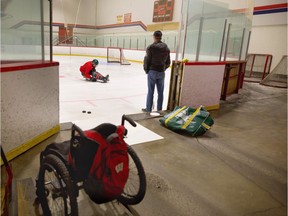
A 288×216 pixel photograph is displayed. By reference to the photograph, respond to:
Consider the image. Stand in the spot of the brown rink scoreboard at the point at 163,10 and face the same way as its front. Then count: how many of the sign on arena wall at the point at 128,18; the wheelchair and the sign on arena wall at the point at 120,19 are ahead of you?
1

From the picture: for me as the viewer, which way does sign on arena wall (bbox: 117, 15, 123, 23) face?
facing the viewer

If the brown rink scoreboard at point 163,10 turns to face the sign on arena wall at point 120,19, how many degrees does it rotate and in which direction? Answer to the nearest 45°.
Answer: approximately 135° to its right

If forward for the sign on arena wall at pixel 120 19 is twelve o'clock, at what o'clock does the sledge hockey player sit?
The sledge hockey player is roughly at 12 o'clock from the sign on arena wall.

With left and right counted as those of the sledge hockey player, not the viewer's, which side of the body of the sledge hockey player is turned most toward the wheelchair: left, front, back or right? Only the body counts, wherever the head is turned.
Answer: right

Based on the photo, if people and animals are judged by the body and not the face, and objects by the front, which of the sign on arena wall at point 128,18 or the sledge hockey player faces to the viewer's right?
the sledge hockey player

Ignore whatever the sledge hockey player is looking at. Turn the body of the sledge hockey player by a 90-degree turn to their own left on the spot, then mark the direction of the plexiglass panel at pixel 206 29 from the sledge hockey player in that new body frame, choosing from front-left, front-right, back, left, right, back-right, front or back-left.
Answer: back-right

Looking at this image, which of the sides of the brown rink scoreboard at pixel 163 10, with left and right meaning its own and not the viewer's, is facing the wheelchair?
front

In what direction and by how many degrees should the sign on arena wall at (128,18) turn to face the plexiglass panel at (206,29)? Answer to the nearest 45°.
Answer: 0° — it already faces it

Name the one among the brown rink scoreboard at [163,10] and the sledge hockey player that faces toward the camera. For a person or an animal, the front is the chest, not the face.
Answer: the brown rink scoreboard

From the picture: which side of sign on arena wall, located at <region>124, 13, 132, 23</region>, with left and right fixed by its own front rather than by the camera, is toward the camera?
front

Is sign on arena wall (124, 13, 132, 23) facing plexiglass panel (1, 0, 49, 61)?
yes

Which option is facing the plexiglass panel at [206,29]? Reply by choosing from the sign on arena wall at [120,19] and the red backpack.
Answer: the sign on arena wall

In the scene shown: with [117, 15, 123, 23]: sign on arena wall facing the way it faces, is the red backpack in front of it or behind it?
in front

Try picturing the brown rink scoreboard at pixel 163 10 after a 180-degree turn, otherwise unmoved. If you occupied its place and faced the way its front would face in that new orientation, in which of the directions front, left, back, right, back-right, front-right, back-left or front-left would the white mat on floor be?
back

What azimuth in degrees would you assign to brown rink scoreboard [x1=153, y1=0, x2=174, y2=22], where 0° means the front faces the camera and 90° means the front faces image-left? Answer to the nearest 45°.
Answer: approximately 0°

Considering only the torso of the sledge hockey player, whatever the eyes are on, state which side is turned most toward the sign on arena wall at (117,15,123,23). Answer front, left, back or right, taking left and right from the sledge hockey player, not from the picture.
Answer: left

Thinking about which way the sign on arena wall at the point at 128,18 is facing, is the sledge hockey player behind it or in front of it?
in front
